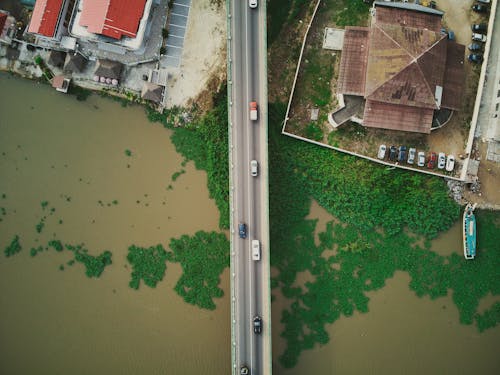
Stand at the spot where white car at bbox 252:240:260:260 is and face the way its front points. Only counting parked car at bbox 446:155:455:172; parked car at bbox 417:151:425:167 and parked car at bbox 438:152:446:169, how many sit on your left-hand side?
0

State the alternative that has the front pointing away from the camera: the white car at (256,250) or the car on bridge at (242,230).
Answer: the white car

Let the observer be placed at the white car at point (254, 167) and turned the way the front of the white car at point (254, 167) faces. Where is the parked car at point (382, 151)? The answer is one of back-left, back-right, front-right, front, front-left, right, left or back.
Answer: right

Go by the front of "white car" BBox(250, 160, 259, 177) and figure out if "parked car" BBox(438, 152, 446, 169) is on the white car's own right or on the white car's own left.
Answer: on the white car's own right

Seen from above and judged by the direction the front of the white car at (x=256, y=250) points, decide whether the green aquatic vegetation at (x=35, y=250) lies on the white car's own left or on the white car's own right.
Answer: on the white car's own left

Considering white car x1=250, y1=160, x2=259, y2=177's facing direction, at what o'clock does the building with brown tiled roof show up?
The building with brown tiled roof is roughly at 3 o'clock from the white car.

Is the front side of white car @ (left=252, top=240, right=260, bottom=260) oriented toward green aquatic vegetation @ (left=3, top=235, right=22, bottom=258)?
no

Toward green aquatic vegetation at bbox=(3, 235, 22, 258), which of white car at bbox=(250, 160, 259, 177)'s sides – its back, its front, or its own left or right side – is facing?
left

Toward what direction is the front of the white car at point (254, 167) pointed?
away from the camera

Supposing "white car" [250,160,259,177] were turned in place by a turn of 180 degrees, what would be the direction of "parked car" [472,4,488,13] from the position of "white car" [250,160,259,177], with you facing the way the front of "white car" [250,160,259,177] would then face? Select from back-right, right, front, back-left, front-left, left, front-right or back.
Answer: left

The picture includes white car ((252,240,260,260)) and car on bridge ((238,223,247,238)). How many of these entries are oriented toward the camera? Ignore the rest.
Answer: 1

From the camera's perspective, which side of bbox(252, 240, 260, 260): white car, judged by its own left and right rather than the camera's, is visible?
back

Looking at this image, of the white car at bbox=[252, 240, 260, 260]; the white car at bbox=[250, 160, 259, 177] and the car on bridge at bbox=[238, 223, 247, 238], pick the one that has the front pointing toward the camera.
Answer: the car on bridge

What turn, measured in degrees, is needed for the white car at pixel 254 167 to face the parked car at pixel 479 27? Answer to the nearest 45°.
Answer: approximately 90° to its right

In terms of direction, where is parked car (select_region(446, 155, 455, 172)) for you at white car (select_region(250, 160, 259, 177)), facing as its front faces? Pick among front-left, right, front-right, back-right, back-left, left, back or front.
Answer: right

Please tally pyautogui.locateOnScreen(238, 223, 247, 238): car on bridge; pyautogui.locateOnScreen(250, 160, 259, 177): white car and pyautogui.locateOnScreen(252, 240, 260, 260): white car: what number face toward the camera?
1

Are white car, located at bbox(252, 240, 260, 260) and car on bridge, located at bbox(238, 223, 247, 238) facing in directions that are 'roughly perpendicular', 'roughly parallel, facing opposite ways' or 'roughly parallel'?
roughly parallel, facing opposite ways

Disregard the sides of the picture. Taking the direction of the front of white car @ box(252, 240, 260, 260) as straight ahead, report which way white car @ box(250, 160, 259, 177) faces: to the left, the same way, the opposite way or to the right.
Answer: the same way

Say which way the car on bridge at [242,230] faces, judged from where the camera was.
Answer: facing the viewer
